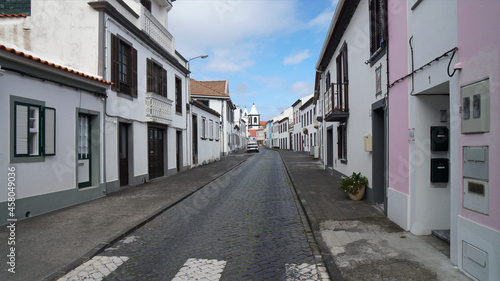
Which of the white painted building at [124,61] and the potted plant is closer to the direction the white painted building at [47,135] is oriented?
the potted plant

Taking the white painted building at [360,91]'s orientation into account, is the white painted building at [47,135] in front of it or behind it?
in front

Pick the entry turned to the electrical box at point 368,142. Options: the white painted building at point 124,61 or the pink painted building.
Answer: the white painted building

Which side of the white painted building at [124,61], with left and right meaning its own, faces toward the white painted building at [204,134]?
left

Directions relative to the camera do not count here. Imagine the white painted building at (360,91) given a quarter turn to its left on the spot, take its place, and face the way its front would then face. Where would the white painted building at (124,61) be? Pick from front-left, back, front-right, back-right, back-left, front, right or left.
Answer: right

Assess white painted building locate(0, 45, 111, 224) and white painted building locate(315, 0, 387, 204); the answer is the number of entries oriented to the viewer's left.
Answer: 1

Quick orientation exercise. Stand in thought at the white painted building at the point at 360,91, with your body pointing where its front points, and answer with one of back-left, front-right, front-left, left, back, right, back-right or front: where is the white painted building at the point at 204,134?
front-right

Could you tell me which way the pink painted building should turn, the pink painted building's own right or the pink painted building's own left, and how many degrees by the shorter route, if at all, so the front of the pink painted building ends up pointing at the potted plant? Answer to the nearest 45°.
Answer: approximately 90° to the pink painted building's own right

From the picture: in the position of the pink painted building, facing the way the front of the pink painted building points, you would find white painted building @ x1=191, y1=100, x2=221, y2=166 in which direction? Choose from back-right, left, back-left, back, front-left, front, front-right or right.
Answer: right

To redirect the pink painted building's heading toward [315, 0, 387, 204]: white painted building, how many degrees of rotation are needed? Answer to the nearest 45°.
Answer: approximately 90° to its right

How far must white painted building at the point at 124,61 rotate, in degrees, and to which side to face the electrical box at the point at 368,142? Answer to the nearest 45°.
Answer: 0° — it already faces it

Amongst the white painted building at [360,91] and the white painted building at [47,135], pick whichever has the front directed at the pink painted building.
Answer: the white painted building at [47,135]

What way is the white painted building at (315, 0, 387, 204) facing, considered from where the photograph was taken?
facing to the left of the viewer

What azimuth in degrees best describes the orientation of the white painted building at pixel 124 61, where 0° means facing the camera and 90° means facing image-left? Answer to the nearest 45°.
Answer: approximately 315°

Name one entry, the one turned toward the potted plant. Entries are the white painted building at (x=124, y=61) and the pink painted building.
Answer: the white painted building

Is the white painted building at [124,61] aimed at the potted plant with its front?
yes
